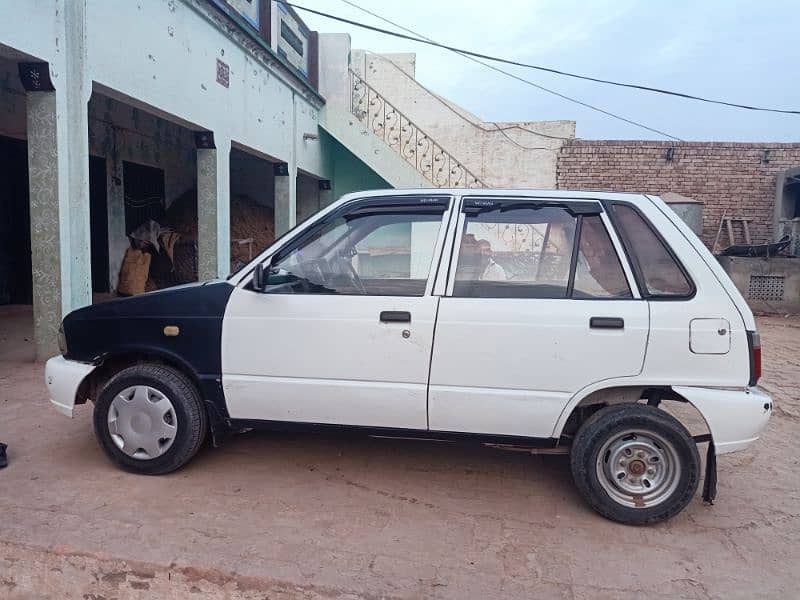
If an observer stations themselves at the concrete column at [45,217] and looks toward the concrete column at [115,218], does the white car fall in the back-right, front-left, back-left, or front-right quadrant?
back-right

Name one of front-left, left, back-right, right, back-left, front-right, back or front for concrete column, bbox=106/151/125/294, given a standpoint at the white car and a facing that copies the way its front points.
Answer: front-right

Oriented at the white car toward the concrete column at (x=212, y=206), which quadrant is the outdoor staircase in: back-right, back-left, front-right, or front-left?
front-right

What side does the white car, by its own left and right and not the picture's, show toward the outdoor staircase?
right

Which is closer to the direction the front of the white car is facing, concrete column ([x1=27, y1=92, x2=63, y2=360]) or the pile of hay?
the concrete column

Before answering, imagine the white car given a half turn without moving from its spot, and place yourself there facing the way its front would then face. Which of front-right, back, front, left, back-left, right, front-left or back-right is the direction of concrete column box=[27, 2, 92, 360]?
back-left

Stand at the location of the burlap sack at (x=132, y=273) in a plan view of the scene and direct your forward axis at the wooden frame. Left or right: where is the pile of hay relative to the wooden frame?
left

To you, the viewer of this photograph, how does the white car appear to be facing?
facing to the left of the viewer

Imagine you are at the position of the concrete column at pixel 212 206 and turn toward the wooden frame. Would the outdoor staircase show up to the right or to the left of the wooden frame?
left

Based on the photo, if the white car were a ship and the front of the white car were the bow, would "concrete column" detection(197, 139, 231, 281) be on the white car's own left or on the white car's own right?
on the white car's own right

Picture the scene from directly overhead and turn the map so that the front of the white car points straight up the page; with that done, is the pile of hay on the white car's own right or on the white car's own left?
on the white car's own right

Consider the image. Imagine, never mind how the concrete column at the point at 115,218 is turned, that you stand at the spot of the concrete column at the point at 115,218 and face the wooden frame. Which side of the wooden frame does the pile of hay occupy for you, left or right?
left

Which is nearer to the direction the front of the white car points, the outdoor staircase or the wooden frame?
the outdoor staircase

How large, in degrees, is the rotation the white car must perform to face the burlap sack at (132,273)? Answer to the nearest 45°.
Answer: approximately 45° to its right

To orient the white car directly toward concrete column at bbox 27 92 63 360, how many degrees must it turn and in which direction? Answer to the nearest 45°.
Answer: approximately 45° to its right
